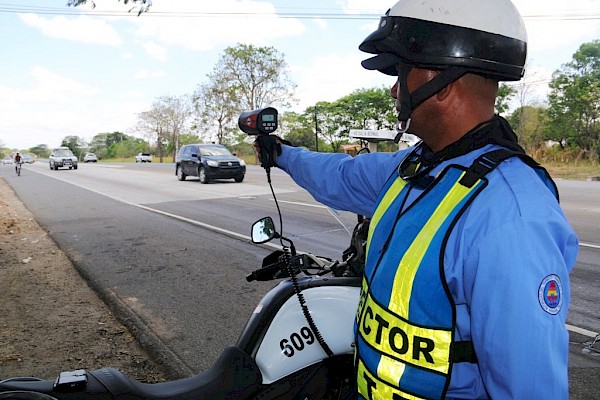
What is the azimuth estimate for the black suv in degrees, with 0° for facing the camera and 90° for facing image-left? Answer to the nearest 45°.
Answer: approximately 315°

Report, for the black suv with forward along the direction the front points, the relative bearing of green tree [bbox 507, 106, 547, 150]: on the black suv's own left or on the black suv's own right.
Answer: on the black suv's own left

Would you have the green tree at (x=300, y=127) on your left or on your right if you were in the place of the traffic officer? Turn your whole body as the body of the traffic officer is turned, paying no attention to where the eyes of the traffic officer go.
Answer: on your right

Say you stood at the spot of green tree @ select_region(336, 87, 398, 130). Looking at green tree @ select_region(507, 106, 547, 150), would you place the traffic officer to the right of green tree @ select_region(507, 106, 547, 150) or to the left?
right

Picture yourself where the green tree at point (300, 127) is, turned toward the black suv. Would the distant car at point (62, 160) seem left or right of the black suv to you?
right

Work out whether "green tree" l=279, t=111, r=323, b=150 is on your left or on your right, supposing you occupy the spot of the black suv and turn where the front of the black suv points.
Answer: on your left

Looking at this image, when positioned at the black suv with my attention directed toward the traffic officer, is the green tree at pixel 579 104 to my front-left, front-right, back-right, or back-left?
back-left

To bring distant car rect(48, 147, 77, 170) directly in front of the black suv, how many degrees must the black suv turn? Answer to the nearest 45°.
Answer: approximately 180°

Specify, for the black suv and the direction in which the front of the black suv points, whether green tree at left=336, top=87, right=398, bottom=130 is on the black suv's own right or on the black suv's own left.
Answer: on the black suv's own left

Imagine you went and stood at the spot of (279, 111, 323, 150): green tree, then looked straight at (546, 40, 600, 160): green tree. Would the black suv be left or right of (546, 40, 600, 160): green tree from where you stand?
right

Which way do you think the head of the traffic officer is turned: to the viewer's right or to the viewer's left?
to the viewer's left
